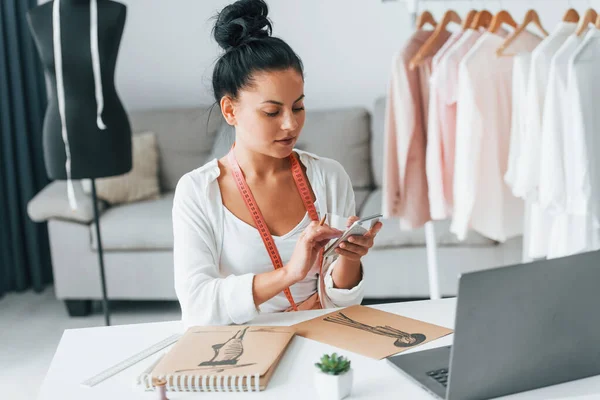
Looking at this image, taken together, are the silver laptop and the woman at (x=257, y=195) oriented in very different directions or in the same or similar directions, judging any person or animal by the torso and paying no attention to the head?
very different directions

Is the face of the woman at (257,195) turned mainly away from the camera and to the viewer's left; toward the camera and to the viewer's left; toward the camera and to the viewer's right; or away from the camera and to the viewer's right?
toward the camera and to the viewer's right

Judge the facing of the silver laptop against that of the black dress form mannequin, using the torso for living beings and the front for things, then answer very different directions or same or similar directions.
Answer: very different directions

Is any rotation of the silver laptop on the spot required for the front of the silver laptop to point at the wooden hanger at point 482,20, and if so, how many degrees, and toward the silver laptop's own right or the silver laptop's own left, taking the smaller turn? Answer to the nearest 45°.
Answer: approximately 45° to the silver laptop's own right

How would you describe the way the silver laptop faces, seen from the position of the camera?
facing away from the viewer and to the left of the viewer

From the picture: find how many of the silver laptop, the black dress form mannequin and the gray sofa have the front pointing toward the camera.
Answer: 2

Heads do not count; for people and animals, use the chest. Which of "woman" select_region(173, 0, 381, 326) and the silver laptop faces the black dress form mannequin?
the silver laptop

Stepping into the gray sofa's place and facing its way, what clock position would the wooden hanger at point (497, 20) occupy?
The wooden hanger is roughly at 10 o'clock from the gray sofa.

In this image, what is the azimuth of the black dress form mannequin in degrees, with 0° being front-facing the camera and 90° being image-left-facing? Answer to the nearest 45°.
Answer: approximately 0°

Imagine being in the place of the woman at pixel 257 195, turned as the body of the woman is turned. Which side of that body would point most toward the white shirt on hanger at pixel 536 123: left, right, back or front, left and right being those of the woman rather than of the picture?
left

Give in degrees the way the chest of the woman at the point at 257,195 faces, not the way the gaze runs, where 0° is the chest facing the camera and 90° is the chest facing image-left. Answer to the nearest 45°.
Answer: approximately 315°
